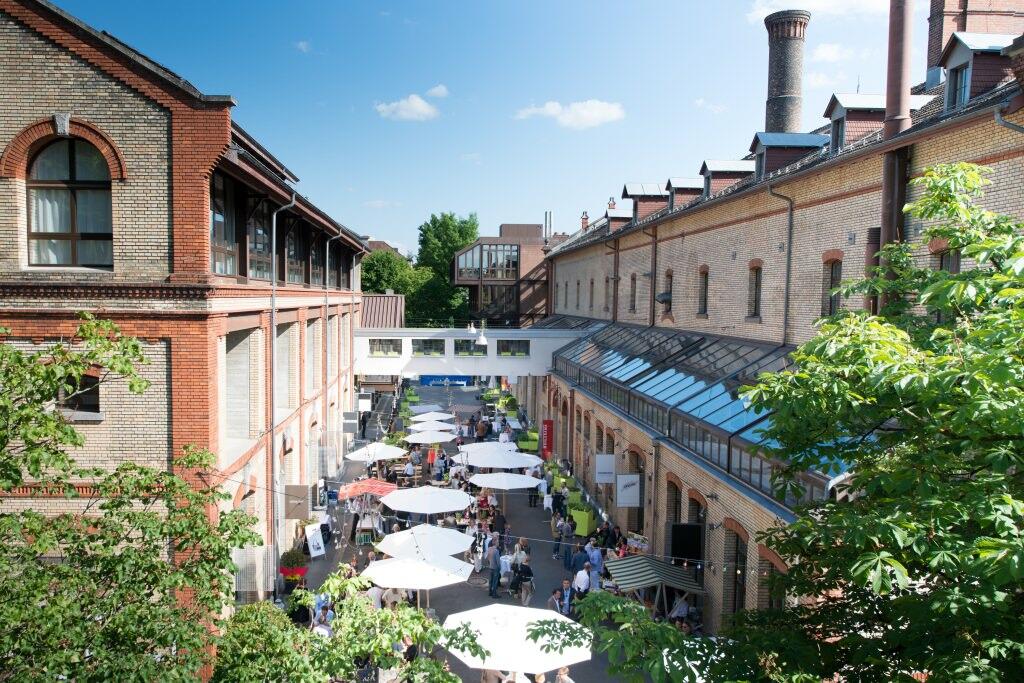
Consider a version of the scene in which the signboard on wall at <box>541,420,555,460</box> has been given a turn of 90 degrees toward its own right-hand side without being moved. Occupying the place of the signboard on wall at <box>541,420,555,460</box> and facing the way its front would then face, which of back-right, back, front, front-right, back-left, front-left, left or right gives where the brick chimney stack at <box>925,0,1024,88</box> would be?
back

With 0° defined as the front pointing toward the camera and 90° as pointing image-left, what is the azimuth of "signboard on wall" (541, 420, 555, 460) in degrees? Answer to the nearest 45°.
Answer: approximately 45°

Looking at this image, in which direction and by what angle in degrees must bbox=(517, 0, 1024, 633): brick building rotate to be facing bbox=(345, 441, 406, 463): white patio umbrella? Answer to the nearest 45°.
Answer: approximately 45° to its right

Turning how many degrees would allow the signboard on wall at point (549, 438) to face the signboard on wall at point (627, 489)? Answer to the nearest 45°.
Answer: approximately 45° to its left

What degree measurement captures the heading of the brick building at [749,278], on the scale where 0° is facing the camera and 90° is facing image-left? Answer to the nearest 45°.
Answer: approximately 45°
